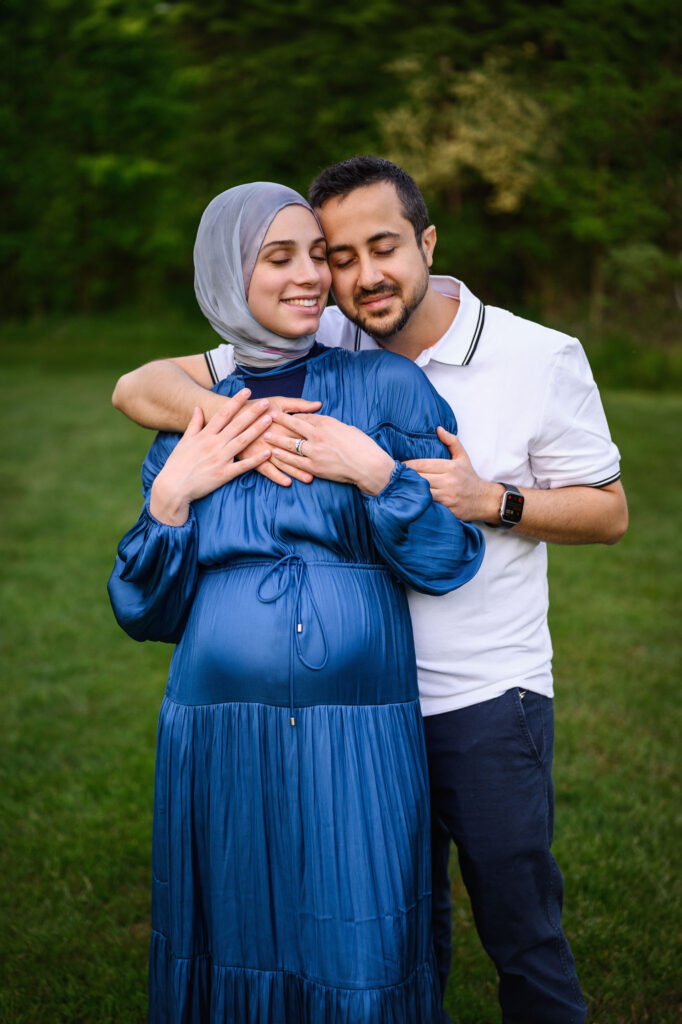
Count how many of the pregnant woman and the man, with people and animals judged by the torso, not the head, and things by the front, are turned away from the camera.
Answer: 0

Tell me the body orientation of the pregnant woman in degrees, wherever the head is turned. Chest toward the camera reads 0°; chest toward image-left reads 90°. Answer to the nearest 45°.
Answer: approximately 0°

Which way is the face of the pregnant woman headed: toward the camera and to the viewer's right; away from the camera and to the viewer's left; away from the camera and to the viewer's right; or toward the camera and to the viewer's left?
toward the camera and to the viewer's right

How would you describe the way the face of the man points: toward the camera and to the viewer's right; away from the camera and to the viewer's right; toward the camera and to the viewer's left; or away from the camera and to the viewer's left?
toward the camera and to the viewer's left

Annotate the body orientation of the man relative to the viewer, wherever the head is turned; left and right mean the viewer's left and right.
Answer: facing the viewer and to the left of the viewer
